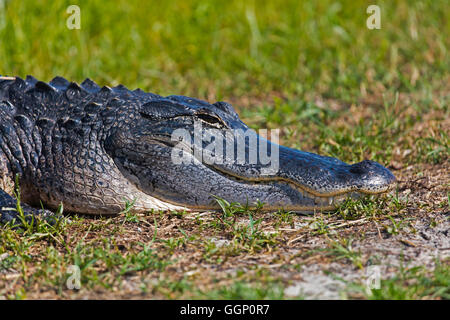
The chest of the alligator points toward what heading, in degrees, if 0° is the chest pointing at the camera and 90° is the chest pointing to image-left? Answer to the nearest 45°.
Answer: approximately 270°
